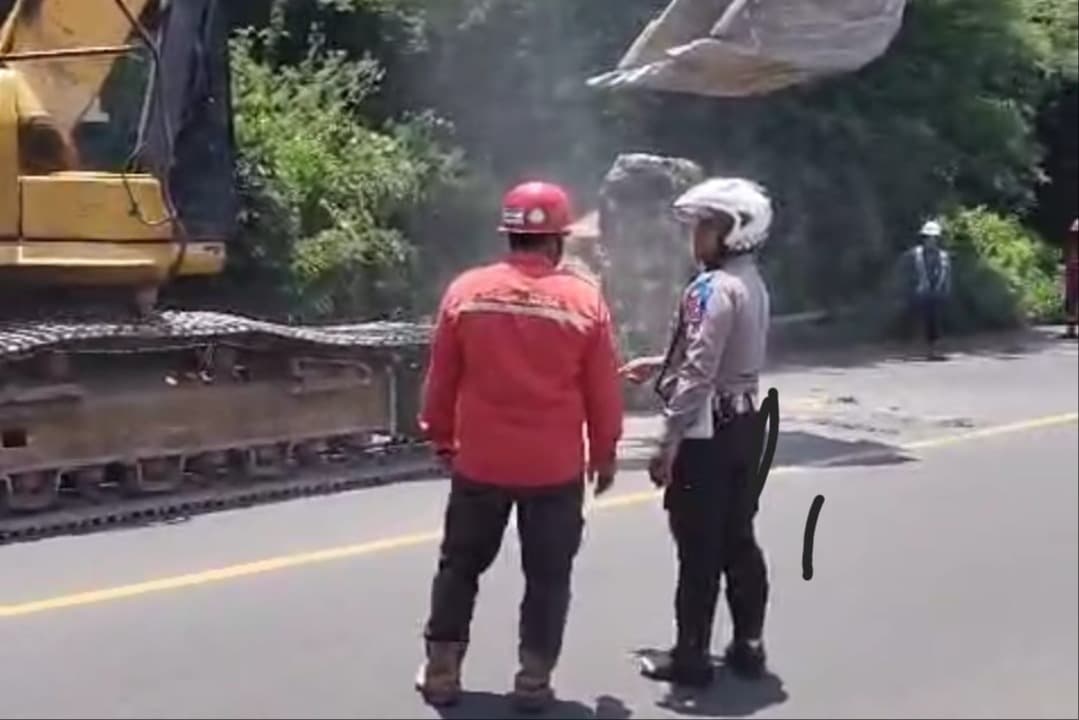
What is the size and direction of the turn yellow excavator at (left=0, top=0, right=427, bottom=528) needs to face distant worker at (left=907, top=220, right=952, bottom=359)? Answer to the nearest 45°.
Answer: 0° — it already faces them

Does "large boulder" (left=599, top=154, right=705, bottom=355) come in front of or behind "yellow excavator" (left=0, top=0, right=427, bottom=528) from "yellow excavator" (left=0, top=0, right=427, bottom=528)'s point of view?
in front

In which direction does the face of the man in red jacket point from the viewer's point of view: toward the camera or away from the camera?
away from the camera

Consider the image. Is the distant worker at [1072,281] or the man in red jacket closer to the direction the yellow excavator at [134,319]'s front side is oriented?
the distant worker

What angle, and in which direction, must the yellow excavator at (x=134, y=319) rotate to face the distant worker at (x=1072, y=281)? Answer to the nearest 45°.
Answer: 0° — it already faces them

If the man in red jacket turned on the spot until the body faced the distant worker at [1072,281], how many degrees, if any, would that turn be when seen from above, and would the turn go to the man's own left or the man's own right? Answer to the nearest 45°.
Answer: approximately 45° to the man's own right

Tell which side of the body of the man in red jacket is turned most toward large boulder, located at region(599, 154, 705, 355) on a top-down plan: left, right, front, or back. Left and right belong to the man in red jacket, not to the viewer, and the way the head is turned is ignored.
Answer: front

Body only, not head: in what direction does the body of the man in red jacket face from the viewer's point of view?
away from the camera

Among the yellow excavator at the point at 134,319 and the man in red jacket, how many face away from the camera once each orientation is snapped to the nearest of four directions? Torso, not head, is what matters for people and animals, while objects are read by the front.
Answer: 1

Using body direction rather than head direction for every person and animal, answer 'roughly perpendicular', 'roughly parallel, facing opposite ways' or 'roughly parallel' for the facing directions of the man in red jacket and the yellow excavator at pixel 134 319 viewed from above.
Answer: roughly perpendicular

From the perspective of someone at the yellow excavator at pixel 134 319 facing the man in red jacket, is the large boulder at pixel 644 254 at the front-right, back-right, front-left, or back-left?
front-left

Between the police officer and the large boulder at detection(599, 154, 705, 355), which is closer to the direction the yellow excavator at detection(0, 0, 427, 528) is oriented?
the large boulder

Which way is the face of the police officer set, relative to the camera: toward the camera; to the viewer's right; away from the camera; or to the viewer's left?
to the viewer's left

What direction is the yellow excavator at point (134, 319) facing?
to the viewer's right
